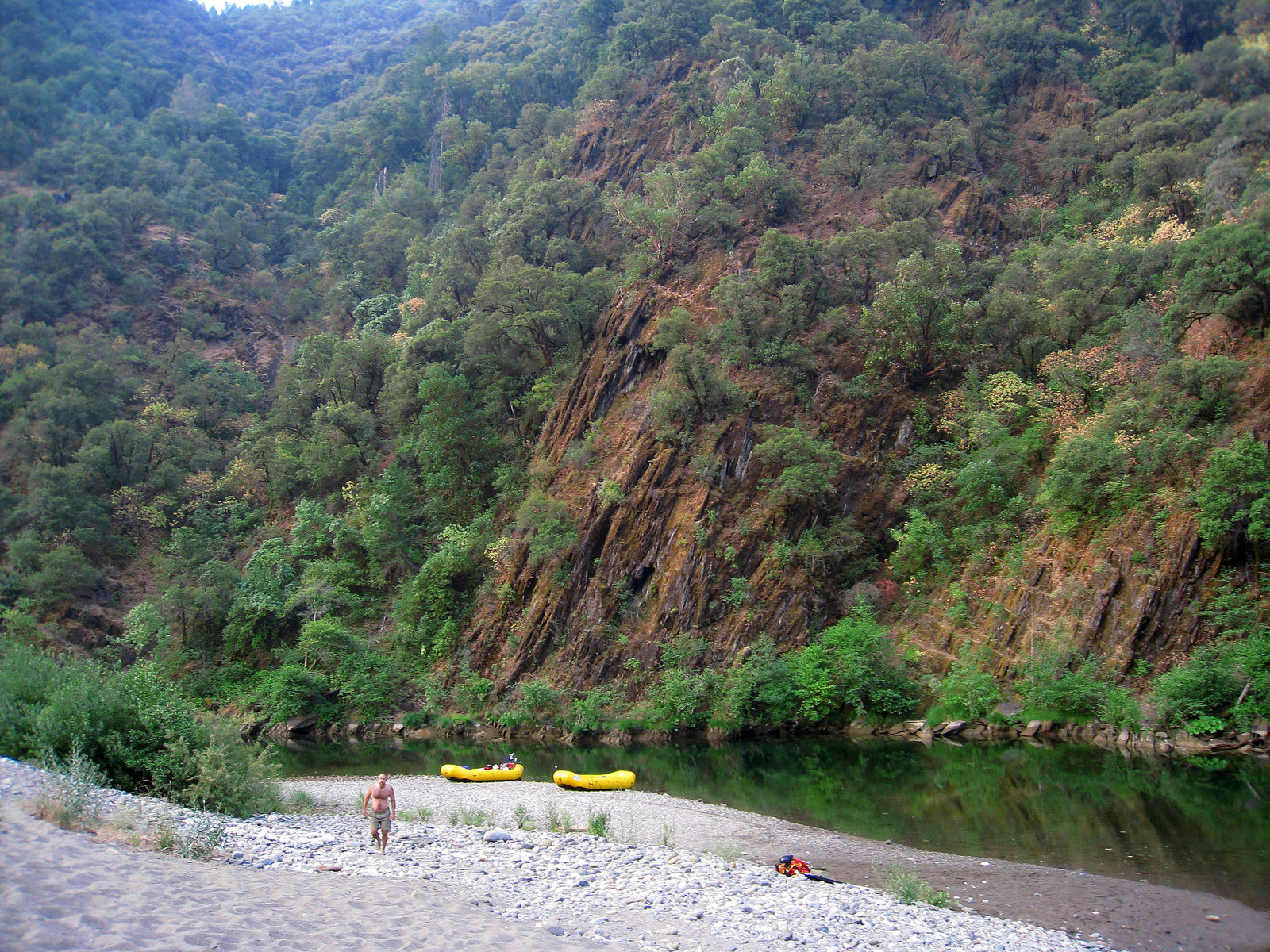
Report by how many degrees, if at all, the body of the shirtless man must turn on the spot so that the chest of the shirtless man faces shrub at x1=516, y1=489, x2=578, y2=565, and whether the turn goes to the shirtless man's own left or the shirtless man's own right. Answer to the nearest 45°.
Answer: approximately 180°

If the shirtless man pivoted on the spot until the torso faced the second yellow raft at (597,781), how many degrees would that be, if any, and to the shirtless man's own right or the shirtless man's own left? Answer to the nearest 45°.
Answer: approximately 135° to the shirtless man's own left

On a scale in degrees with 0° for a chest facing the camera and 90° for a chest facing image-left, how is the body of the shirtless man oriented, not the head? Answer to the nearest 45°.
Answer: approximately 0°

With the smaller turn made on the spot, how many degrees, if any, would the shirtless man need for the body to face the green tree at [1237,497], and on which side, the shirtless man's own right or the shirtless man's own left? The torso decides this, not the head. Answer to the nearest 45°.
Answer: approximately 90° to the shirtless man's own left

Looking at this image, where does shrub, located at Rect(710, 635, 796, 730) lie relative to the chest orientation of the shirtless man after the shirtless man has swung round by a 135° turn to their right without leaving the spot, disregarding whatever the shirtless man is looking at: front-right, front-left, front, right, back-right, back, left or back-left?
right

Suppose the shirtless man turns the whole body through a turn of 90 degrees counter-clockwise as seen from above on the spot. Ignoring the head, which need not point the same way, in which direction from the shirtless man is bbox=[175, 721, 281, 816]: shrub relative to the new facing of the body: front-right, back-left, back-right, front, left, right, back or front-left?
back-left

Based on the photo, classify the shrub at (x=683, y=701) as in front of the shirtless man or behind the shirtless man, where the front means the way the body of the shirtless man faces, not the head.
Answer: behind

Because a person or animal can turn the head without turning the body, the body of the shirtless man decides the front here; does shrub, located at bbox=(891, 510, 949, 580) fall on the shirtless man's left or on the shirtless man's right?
on the shirtless man's left

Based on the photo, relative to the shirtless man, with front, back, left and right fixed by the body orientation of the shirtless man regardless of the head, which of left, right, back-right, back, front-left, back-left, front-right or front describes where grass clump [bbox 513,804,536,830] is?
back-left

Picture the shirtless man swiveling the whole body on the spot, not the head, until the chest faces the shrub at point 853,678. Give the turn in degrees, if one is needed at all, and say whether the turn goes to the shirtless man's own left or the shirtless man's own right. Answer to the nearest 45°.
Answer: approximately 135° to the shirtless man's own left
